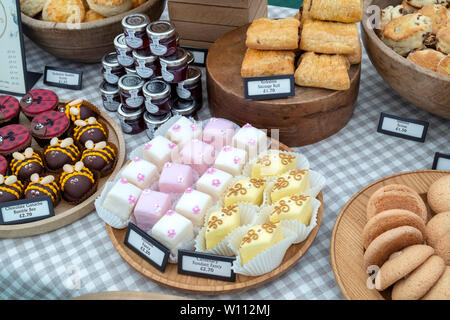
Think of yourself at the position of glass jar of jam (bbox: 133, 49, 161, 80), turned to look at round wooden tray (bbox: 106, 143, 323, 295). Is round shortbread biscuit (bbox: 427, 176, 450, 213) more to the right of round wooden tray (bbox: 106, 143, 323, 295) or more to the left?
left

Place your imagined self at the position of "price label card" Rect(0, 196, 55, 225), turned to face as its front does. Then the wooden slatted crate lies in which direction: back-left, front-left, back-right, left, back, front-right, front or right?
back-left

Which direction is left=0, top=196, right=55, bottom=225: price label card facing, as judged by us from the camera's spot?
facing the viewer

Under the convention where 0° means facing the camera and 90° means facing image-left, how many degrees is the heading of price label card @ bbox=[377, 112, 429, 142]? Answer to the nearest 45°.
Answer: approximately 0°

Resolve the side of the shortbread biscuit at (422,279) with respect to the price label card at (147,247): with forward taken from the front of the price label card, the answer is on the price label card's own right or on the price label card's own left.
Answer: on the price label card's own left

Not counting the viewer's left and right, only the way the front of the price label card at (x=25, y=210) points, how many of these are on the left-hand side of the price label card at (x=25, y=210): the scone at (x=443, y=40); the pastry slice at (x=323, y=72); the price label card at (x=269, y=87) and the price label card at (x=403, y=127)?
4

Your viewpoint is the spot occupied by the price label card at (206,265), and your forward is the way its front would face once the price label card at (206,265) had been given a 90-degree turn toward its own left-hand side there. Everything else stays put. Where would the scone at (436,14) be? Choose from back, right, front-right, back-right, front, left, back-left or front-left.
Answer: front-left

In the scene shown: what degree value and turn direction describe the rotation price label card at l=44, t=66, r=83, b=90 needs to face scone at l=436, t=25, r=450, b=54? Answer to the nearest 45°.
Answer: approximately 45° to its left

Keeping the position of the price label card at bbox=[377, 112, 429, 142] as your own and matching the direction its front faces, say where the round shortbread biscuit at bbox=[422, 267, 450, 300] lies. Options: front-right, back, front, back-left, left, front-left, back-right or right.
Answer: front

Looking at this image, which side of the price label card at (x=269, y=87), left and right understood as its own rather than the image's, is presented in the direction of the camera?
front

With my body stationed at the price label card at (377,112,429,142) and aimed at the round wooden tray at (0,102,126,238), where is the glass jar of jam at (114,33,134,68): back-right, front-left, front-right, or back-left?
front-right

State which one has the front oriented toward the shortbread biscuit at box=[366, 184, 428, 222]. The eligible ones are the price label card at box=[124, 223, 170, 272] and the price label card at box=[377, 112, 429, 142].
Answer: the price label card at box=[377, 112, 429, 142]

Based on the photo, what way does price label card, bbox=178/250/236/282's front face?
toward the camera

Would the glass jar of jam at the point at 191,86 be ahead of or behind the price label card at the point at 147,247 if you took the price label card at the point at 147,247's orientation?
behind

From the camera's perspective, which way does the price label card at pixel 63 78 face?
toward the camera
